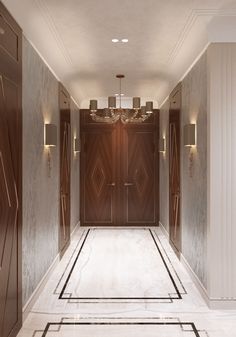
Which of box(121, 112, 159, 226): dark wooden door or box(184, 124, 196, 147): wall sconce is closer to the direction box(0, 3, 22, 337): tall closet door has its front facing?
the wall sconce

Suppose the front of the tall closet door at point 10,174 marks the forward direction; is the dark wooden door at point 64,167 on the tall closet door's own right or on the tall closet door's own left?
on the tall closet door's own left

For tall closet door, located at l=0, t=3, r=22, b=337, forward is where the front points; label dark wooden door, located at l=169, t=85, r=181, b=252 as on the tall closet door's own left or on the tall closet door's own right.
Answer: on the tall closet door's own left

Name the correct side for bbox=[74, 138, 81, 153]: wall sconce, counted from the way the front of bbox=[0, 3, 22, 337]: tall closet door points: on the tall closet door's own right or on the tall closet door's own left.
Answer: on the tall closet door's own left

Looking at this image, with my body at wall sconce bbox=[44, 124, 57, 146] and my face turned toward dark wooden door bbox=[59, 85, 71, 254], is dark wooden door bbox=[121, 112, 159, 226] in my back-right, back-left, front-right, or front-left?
front-right

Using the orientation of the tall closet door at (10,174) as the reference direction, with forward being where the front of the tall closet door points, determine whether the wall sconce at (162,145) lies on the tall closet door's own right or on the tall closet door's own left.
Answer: on the tall closet door's own left

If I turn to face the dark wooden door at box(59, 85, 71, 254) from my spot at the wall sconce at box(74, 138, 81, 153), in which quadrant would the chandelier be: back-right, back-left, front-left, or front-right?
front-left

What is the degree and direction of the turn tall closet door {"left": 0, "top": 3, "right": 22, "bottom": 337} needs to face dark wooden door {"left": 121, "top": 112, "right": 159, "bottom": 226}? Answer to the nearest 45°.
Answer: approximately 45° to its left

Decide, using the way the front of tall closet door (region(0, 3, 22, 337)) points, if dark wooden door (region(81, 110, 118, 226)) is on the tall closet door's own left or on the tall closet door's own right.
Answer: on the tall closet door's own left

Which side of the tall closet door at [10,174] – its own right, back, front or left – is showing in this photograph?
right
